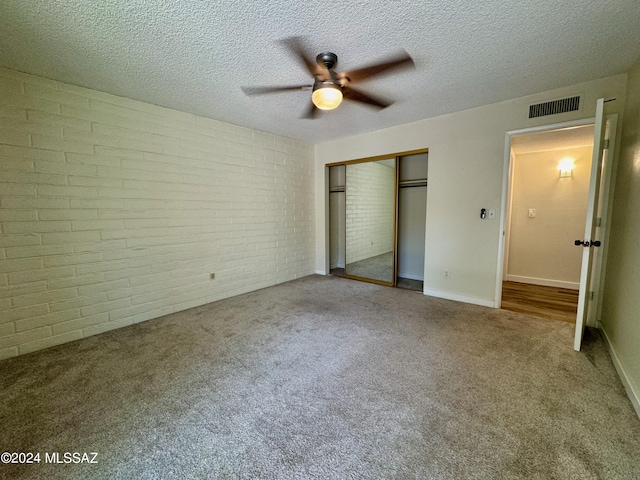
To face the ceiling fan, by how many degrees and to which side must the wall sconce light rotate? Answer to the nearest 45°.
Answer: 0° — it already faces it

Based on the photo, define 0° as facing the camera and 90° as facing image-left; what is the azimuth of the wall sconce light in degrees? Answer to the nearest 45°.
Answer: approximately 0°
